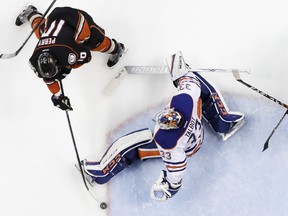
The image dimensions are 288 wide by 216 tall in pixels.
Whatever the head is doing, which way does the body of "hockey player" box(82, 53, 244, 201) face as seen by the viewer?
to the viewer's left

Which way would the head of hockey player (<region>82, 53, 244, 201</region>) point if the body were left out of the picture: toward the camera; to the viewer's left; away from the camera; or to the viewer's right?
to the viewer's left

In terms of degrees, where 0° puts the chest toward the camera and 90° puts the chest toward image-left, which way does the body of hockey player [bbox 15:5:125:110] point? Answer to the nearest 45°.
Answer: approximately 0°

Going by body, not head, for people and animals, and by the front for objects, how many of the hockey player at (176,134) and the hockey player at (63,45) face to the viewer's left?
1
